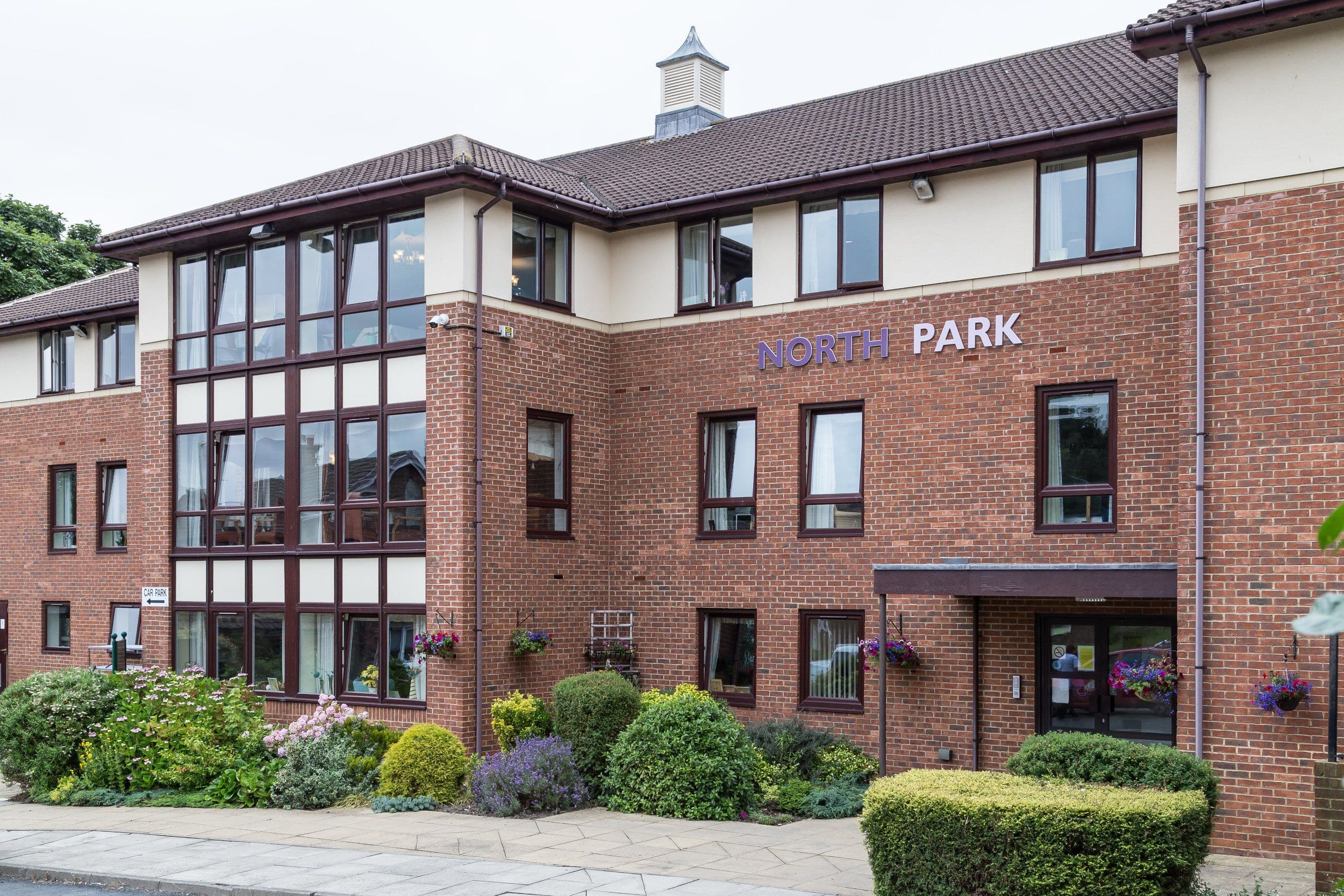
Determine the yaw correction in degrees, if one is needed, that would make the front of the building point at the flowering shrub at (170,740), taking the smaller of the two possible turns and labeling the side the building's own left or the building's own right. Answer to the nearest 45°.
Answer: approximately 45° to the building's own right

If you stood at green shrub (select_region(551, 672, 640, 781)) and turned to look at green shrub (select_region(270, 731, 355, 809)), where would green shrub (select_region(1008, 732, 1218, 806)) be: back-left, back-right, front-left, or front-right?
back-left

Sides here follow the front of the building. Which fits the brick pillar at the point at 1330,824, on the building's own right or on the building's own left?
on the building's own left

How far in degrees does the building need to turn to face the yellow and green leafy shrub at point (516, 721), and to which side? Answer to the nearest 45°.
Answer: approximately 45° to its right

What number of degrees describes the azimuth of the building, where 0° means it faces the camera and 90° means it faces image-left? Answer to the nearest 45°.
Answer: approximately 45°

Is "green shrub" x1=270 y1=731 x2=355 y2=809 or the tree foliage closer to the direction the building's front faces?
the green shrub

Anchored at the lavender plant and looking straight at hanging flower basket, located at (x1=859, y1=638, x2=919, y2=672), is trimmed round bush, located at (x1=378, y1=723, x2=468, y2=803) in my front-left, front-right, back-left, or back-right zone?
back-left

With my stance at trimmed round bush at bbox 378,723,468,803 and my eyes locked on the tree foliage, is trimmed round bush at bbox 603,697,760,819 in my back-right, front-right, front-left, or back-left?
back-right

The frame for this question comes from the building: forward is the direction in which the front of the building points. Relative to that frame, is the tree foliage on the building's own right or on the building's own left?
on the building's own right
